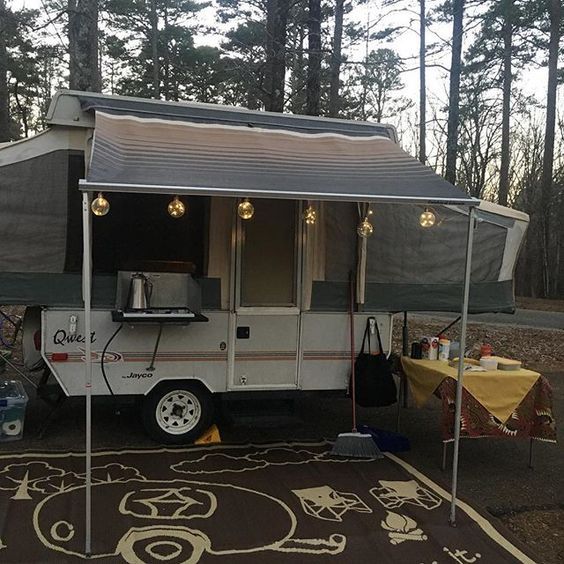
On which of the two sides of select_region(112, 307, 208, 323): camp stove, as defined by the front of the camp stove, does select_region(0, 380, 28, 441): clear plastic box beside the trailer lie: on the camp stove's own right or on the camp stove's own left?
on the camp stove's own right

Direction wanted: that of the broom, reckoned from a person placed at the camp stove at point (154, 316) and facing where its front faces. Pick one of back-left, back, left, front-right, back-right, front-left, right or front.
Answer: left

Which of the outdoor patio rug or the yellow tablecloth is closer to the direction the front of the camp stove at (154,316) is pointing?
the outdoor patio rug

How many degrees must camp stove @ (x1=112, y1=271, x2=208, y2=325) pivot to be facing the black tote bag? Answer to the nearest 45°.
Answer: approximately 90° to its left

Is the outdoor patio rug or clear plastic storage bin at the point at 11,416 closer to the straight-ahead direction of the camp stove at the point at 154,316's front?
the outdoor patio rug

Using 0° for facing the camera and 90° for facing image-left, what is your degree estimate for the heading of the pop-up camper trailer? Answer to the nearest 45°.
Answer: approximately 270°

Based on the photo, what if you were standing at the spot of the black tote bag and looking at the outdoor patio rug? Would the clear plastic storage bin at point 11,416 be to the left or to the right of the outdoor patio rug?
right

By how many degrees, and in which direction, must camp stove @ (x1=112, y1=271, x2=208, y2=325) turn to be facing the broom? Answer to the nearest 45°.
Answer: approximately 90° to its left

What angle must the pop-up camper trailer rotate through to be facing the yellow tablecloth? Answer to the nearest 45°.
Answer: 0° — it already faces it

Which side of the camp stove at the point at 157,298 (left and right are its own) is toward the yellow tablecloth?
left

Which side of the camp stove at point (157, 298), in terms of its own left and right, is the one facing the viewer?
front

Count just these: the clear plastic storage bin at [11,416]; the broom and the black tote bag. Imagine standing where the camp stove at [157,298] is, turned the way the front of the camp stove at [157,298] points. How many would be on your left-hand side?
2
